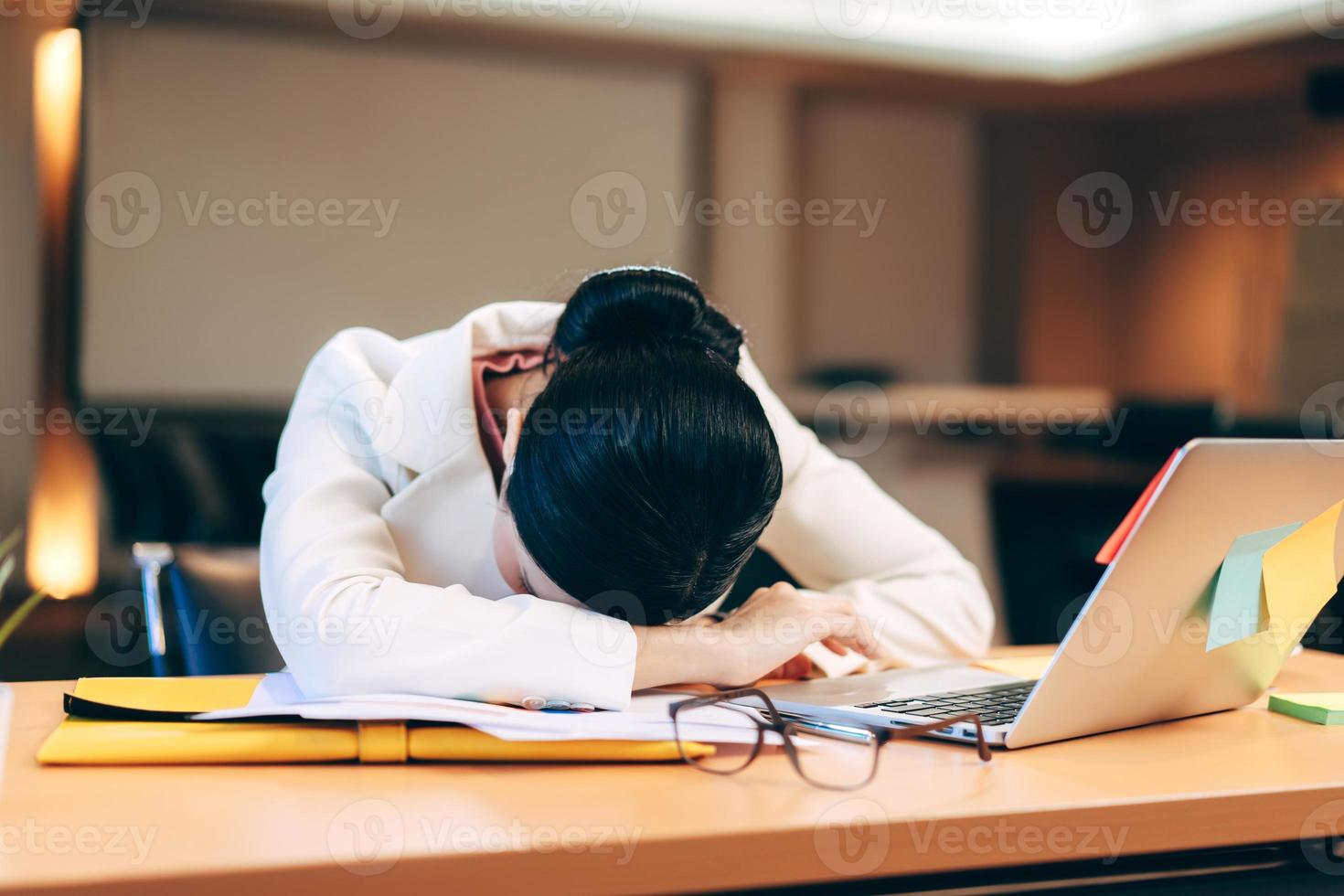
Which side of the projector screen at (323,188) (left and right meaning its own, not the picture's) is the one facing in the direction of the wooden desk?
front

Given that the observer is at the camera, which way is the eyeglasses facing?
facing the viewer and to the left of the viewer

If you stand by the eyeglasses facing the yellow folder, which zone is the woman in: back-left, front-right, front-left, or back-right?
front-right

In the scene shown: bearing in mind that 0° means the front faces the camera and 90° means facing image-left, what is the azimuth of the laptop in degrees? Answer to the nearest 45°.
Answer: approximately 135°

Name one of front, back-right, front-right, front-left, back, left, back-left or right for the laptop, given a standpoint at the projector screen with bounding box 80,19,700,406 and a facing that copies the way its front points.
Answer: front

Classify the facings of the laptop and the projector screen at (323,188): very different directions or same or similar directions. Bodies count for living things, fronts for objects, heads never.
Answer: very different directions

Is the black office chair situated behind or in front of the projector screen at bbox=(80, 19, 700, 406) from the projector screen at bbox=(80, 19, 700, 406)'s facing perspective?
in front

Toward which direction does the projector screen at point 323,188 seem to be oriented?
toward the camera

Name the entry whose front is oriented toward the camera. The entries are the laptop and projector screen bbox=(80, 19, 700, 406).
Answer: the projector screen

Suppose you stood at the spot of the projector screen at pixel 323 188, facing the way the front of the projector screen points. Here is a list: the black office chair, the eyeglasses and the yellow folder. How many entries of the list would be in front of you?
3

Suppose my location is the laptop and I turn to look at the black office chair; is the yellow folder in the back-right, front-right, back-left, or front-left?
front-left

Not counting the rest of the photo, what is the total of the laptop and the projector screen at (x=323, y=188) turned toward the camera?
1
